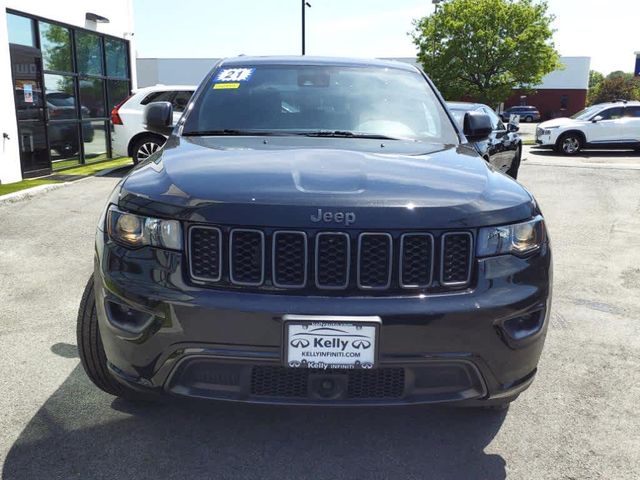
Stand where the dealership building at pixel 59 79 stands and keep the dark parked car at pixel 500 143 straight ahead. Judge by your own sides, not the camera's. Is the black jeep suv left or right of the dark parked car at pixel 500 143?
right

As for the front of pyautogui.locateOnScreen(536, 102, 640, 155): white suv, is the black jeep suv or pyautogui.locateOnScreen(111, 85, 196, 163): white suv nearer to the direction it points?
the white suv

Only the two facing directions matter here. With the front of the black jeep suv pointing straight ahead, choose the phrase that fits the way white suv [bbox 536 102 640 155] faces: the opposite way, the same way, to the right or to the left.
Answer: to the right

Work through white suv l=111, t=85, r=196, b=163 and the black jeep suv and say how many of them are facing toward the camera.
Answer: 1

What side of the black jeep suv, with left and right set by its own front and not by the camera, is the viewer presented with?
front

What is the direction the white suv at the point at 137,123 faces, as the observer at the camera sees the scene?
facing to the right of the viewer

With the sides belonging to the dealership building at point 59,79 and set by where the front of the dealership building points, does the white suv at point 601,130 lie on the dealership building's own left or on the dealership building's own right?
on the dealership building's own left

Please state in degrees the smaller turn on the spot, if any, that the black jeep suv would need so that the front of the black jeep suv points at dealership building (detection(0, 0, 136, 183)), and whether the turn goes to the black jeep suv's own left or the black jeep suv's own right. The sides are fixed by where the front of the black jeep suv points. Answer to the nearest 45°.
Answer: approximately 135° to the black jeep suv's own right

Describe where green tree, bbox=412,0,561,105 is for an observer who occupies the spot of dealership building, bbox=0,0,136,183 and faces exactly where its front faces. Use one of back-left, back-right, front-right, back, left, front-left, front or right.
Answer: left

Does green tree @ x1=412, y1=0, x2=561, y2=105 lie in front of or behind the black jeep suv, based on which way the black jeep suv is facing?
behind

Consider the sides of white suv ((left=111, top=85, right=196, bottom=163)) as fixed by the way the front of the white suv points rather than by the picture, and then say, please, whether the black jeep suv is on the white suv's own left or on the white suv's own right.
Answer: on the white suv's own right

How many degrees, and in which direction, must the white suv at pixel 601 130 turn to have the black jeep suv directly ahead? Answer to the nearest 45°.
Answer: approximately 90° to its left

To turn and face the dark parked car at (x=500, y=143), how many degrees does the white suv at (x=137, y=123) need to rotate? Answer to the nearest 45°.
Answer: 0° — it already faces it

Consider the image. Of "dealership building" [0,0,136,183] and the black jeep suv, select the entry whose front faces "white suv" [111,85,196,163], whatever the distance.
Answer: the dealership building

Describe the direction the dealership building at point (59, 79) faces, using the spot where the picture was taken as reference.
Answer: facing the viewer and to the right of the viewer

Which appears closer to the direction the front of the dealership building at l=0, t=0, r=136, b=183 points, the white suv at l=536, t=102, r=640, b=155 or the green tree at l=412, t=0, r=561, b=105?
the white suv

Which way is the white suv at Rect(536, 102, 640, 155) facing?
to the viewer's left
